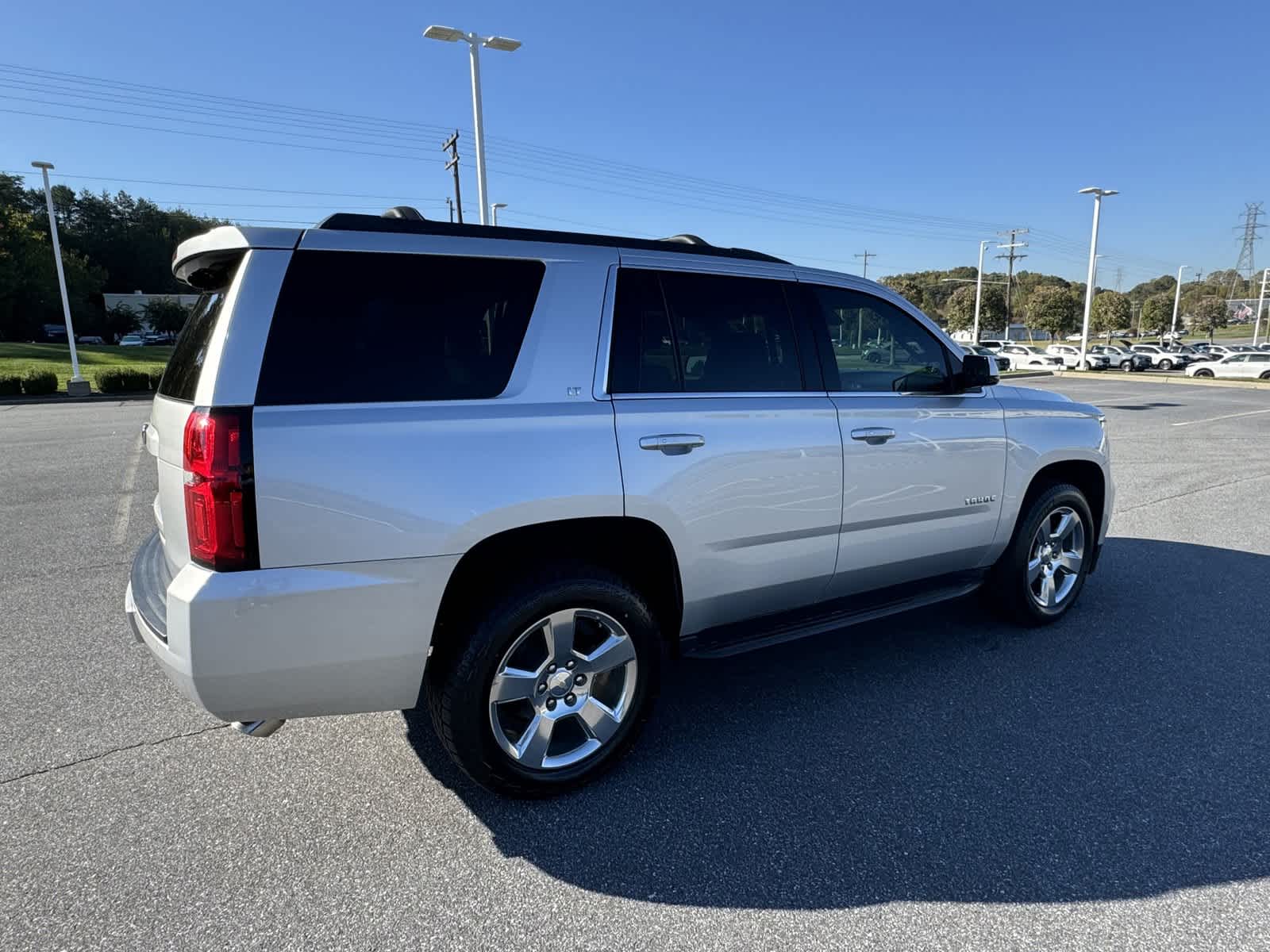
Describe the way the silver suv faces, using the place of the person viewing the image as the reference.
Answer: facing away from the viewer and to the right of the viewer

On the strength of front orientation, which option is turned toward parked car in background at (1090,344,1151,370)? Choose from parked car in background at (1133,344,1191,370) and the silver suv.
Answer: the silver suv

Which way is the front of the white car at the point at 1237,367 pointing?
to the viewer's left

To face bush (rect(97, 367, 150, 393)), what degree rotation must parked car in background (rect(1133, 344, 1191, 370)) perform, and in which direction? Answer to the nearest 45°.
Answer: approximately 90° to its right

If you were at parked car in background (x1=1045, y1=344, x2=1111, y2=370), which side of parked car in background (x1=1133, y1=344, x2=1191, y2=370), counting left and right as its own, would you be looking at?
right

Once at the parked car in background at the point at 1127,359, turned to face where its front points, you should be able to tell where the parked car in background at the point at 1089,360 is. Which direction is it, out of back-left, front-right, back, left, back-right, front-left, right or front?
right

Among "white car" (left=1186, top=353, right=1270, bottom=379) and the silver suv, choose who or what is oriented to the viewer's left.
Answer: the white car

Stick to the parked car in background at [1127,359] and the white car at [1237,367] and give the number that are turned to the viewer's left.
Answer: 1

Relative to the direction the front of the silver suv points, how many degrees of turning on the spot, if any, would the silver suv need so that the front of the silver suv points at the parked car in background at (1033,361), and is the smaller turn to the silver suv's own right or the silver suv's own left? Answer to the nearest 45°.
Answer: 0° — it already faces it

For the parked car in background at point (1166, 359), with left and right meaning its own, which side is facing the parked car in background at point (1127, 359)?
right

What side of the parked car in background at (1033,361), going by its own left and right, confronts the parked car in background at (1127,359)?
left

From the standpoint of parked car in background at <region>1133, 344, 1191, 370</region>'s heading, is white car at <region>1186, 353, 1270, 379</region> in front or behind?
in front

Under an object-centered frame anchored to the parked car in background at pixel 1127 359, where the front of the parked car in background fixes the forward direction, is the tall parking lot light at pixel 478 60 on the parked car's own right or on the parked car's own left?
on the parked car's own right

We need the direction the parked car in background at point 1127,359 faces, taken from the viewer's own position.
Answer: facing the viewer and to the right of the viewer
